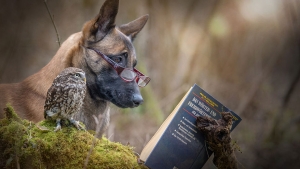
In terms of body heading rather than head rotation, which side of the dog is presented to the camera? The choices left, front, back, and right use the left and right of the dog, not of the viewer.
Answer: right

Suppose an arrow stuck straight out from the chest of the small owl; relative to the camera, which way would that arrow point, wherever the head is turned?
to the viewer's right

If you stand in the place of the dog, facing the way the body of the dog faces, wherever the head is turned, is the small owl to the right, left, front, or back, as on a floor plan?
right

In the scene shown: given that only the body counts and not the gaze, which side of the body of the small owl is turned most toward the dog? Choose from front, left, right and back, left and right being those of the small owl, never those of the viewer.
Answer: left

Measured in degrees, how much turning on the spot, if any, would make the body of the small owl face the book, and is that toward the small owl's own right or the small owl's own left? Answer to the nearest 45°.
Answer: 0° — it already faces it
